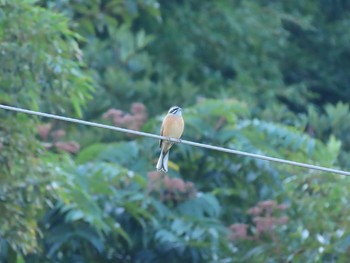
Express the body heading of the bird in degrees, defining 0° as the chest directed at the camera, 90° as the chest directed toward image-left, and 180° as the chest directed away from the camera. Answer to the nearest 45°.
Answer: approximately 315°
